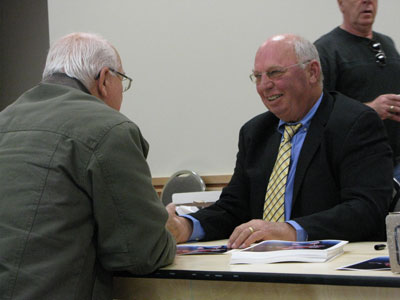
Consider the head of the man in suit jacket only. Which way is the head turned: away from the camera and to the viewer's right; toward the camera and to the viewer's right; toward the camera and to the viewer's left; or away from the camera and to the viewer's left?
toward the camera and to the viewer's left

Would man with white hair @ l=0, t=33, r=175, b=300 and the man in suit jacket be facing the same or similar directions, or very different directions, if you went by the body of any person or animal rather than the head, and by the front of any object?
very different directions

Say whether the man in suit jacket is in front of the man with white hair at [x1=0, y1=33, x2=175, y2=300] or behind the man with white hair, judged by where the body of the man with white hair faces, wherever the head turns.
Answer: in front

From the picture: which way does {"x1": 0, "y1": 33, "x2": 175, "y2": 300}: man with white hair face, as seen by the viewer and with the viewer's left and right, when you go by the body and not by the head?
facing away from the viewer and to the right of the viewer

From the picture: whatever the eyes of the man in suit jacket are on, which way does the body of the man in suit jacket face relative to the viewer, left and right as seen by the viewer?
facing the viewer and to the left of the viewer

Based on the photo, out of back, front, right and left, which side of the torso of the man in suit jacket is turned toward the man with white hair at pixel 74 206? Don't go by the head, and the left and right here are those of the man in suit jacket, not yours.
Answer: front

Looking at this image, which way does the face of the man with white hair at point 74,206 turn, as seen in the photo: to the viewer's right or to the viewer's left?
to the viewer's right
